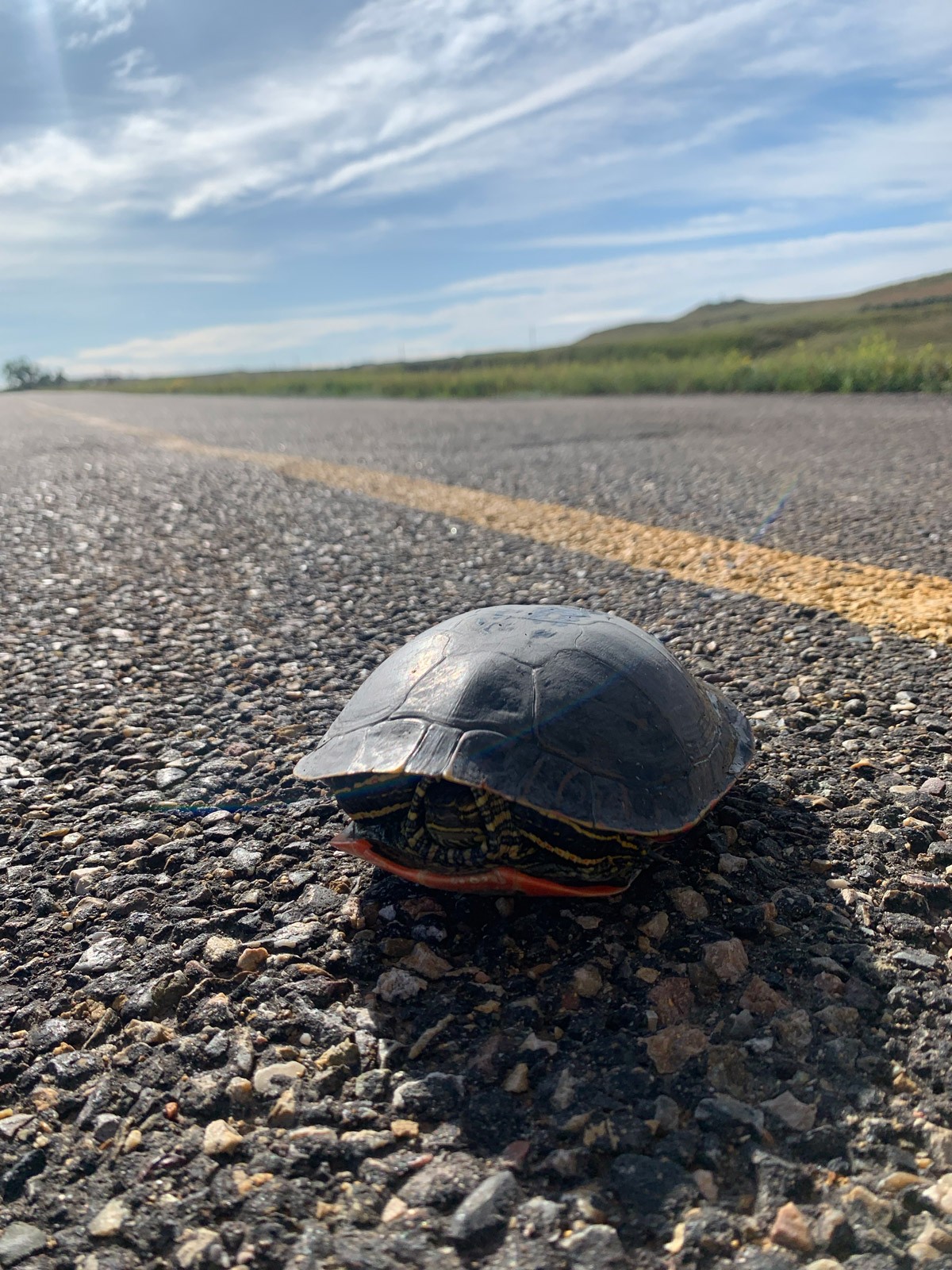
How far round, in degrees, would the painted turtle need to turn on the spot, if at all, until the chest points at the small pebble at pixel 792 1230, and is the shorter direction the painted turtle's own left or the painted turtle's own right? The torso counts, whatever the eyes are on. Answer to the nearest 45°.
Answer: approximately 45° to the painted turtle's own left

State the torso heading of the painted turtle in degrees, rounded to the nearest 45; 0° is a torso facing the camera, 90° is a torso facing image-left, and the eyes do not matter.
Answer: approximately 45°
